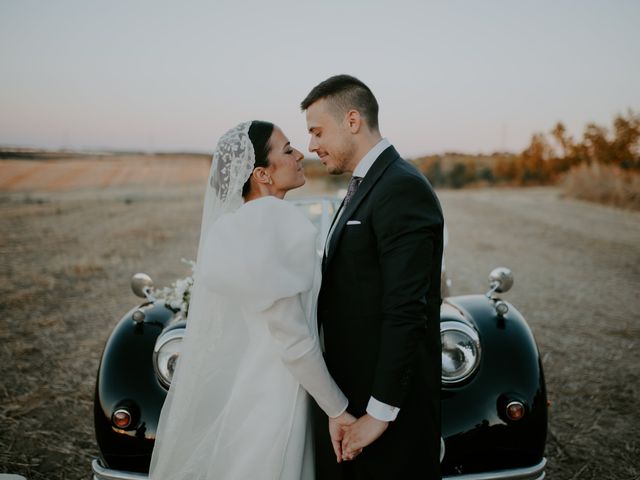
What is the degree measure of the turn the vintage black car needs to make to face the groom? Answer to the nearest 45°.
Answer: approximately 45° to its right

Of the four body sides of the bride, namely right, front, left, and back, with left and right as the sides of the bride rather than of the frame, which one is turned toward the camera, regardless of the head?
right

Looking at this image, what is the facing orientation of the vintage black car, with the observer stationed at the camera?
facing the viewer

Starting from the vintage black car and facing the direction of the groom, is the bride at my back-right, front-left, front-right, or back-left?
front-right

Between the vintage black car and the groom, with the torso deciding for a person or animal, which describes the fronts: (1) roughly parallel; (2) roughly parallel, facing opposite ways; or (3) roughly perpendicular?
roughly perpendicular

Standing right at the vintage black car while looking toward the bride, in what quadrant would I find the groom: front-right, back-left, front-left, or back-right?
front-left

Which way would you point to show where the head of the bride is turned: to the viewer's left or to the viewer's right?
to the viewer's right

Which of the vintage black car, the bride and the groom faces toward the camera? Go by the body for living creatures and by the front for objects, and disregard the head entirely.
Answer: the vintage black car

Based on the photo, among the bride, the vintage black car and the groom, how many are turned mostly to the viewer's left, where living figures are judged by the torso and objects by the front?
1

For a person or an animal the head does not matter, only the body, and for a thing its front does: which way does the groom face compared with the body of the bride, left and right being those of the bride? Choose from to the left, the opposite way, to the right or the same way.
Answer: the opposite way

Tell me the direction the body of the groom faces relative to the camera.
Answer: to the viewer's left

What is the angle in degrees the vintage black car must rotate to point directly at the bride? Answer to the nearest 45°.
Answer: approximately 45° to its right

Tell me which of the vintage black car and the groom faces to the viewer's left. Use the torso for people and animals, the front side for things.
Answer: the groom

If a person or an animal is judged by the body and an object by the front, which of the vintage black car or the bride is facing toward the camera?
the vintage black car

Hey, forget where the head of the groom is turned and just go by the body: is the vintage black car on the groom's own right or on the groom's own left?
on the groom's own right
